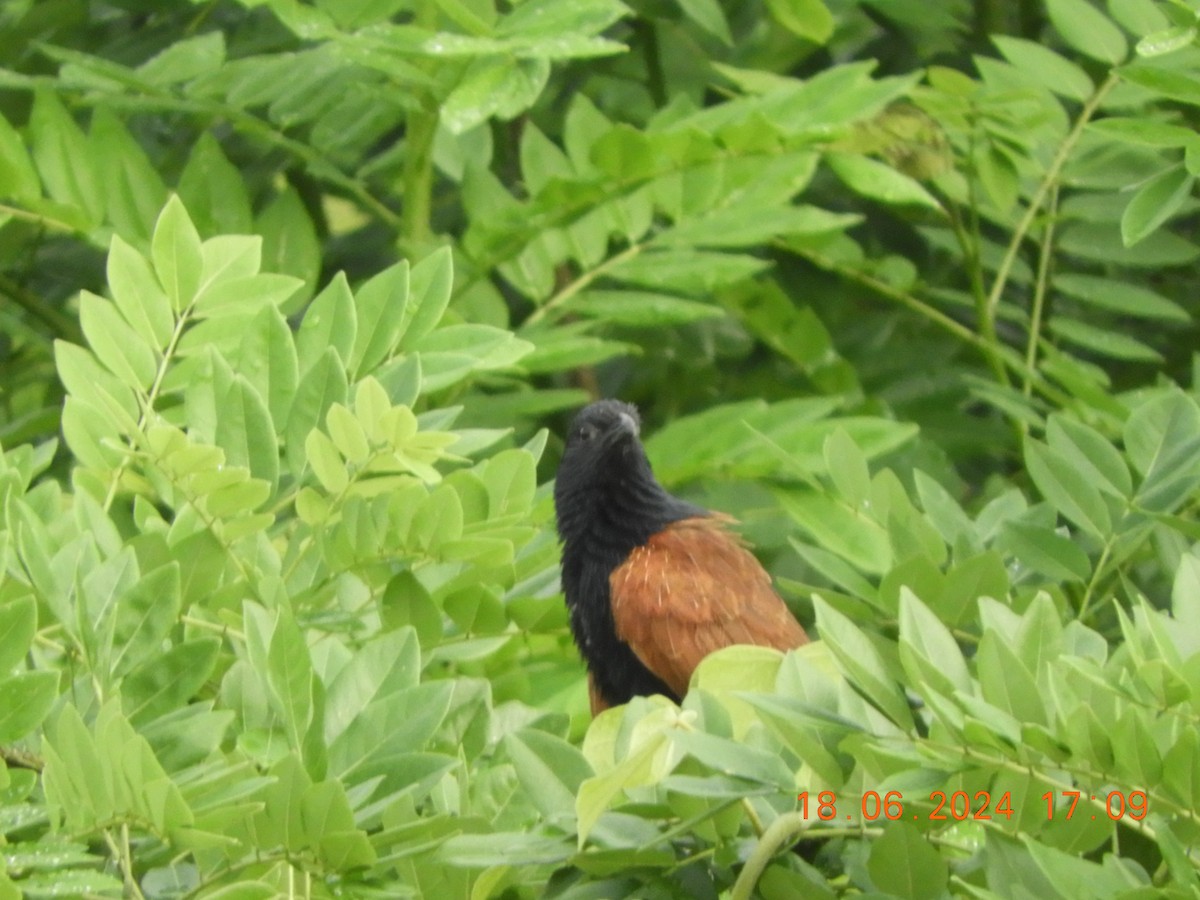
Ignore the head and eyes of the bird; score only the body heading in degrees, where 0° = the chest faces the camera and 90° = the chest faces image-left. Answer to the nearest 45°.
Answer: approximately 45°
